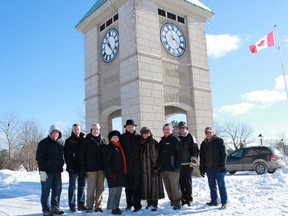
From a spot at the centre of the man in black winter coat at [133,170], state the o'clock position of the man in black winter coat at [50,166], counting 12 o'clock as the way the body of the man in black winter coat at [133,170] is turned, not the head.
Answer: the man in black winter coat at [50,166] is roughly at 3 o'clock from the man in black winter coat at [133,170].

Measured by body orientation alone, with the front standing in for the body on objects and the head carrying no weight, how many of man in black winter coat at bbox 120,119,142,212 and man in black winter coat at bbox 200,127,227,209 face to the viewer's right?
0

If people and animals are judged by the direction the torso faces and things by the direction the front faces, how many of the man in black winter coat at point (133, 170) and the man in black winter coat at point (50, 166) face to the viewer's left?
0

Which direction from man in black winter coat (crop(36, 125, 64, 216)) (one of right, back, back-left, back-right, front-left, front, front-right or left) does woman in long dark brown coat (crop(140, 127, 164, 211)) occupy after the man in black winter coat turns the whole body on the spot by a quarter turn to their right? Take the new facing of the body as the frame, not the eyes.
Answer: back-left

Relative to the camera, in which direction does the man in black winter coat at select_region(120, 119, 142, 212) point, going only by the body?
toward the camera

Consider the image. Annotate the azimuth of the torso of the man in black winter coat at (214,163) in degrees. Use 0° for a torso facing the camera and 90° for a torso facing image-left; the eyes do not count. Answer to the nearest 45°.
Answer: approximately 45°

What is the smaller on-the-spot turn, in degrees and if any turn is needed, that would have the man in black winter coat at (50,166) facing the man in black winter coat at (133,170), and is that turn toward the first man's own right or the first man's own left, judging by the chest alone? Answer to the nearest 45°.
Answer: approximately 45° to the first man's own left

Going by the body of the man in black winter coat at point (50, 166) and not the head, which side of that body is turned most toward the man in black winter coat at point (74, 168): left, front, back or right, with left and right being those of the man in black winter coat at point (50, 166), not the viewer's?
left

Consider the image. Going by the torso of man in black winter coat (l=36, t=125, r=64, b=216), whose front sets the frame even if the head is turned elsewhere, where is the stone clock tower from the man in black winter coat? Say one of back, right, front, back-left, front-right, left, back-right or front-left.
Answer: left

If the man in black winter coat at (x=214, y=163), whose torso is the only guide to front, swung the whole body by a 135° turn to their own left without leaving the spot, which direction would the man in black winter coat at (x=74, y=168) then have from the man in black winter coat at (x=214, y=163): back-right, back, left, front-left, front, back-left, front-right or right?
back

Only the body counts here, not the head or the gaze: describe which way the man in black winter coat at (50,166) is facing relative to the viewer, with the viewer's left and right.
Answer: facing the viewer and to the right of the viewer

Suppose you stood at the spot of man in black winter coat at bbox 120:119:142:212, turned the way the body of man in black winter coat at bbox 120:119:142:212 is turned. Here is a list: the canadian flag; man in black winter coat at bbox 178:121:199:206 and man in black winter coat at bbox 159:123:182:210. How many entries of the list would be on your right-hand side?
0
